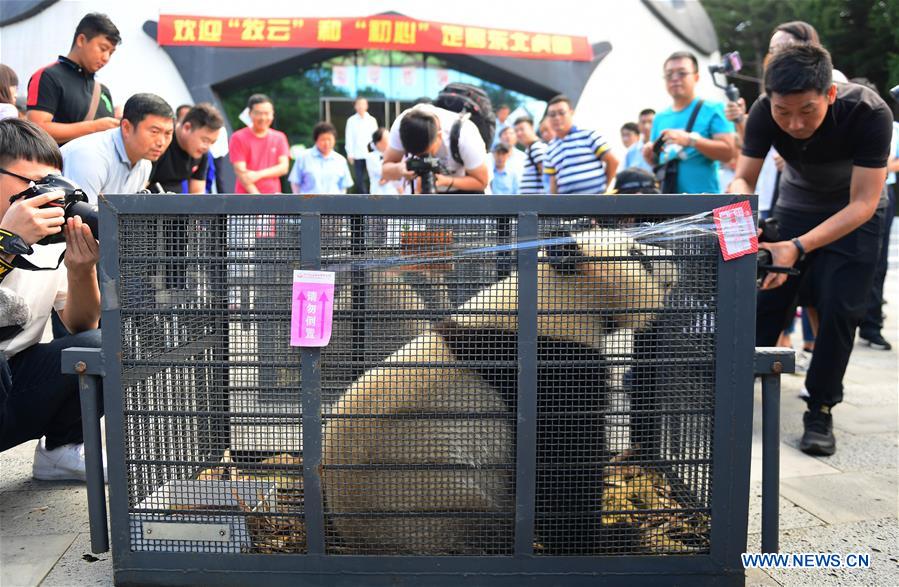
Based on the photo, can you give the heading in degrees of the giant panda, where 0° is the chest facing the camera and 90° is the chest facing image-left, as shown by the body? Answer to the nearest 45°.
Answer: approximately 270°

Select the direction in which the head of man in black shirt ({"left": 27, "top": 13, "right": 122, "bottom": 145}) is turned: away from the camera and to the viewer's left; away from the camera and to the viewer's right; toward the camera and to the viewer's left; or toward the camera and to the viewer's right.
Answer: toward the camera and to the viewer's right

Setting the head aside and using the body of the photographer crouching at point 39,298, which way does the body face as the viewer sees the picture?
to the viewer's right

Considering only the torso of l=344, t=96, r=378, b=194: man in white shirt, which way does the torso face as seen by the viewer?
toward the camera

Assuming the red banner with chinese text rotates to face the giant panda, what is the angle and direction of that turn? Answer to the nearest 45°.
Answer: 0° — it already faces it

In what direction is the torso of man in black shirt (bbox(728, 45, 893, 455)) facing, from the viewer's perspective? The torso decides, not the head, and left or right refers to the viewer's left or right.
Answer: facing the viewer and to the left of the viewer

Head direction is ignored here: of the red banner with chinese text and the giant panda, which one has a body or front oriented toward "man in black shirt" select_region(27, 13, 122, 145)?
the red banner with chinese text

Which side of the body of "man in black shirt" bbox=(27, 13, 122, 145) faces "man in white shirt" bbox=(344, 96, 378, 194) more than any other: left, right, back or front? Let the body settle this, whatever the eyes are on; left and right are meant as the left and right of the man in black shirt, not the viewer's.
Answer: left

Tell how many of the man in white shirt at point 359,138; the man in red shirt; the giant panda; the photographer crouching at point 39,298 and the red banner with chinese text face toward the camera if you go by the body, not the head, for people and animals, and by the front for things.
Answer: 3

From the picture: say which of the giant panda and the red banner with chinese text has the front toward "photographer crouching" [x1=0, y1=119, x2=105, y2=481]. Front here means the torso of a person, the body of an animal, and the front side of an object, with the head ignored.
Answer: the red banner with chinese text
